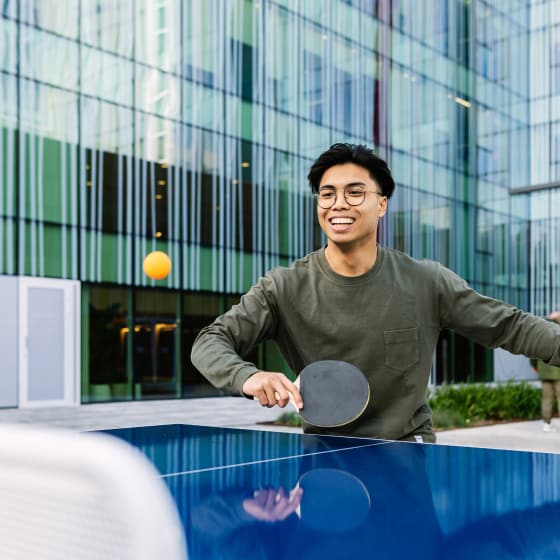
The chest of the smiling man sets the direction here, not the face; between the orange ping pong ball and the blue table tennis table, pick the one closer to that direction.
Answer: the blue table tennis table

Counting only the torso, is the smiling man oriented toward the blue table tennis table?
yes

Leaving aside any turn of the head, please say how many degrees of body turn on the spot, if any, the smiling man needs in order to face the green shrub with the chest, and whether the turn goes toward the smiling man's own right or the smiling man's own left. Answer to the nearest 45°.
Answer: approximately 180°

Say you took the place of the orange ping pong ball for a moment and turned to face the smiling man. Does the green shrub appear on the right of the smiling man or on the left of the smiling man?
left

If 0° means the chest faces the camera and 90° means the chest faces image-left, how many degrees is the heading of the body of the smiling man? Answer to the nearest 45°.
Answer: approximately 0°

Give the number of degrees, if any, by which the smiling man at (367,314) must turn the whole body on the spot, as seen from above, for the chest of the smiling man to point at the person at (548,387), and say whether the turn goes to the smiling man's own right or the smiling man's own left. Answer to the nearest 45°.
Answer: approximately 180°
